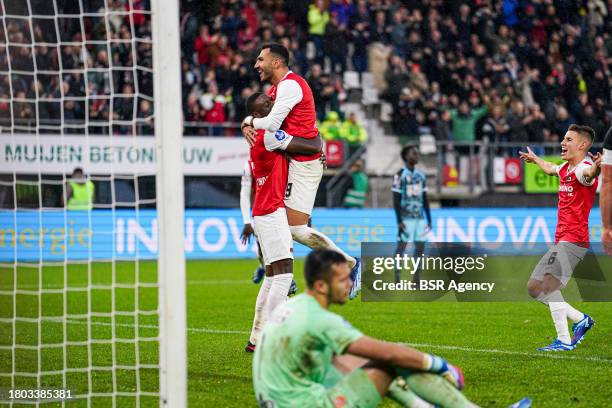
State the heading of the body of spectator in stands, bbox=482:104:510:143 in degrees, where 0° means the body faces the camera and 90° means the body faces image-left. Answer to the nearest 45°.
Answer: approximately 0°

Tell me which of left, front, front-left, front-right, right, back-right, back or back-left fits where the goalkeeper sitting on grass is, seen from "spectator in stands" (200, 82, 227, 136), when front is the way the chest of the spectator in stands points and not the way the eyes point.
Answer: front

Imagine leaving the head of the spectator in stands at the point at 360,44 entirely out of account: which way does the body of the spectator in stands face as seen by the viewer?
toward the camera

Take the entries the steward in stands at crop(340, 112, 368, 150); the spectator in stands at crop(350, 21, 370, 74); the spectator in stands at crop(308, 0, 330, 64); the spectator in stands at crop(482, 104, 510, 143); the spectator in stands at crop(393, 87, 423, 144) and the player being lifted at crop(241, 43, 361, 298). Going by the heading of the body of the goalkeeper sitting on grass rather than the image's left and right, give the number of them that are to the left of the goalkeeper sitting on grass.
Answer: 6

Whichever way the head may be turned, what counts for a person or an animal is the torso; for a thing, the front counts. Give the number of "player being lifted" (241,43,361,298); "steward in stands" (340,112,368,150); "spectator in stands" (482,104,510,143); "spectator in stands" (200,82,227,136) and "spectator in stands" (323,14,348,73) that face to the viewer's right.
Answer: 0

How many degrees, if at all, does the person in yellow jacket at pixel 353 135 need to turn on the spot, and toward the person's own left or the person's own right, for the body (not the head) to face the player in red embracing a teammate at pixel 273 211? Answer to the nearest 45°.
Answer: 0° — they already face them

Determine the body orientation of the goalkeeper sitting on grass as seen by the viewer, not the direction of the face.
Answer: to the viewer's right

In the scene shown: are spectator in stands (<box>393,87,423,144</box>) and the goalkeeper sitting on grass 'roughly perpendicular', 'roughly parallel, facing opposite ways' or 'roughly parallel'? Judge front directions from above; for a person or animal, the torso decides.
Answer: roughly perpendicular

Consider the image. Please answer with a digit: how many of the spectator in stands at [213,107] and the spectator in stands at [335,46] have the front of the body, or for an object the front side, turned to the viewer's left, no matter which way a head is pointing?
0

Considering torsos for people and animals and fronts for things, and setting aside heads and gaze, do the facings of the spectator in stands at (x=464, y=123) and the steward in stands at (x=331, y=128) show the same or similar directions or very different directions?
same or similar directions

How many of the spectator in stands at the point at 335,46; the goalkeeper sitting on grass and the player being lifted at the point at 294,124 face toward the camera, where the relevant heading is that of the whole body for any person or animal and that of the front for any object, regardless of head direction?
1

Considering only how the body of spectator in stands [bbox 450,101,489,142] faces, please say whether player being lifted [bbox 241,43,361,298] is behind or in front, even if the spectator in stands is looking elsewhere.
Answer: in front
